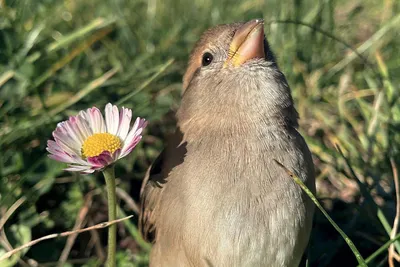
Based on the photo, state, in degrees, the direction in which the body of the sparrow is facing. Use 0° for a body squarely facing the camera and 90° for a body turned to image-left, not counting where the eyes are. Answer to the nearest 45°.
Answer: approximately 315°
